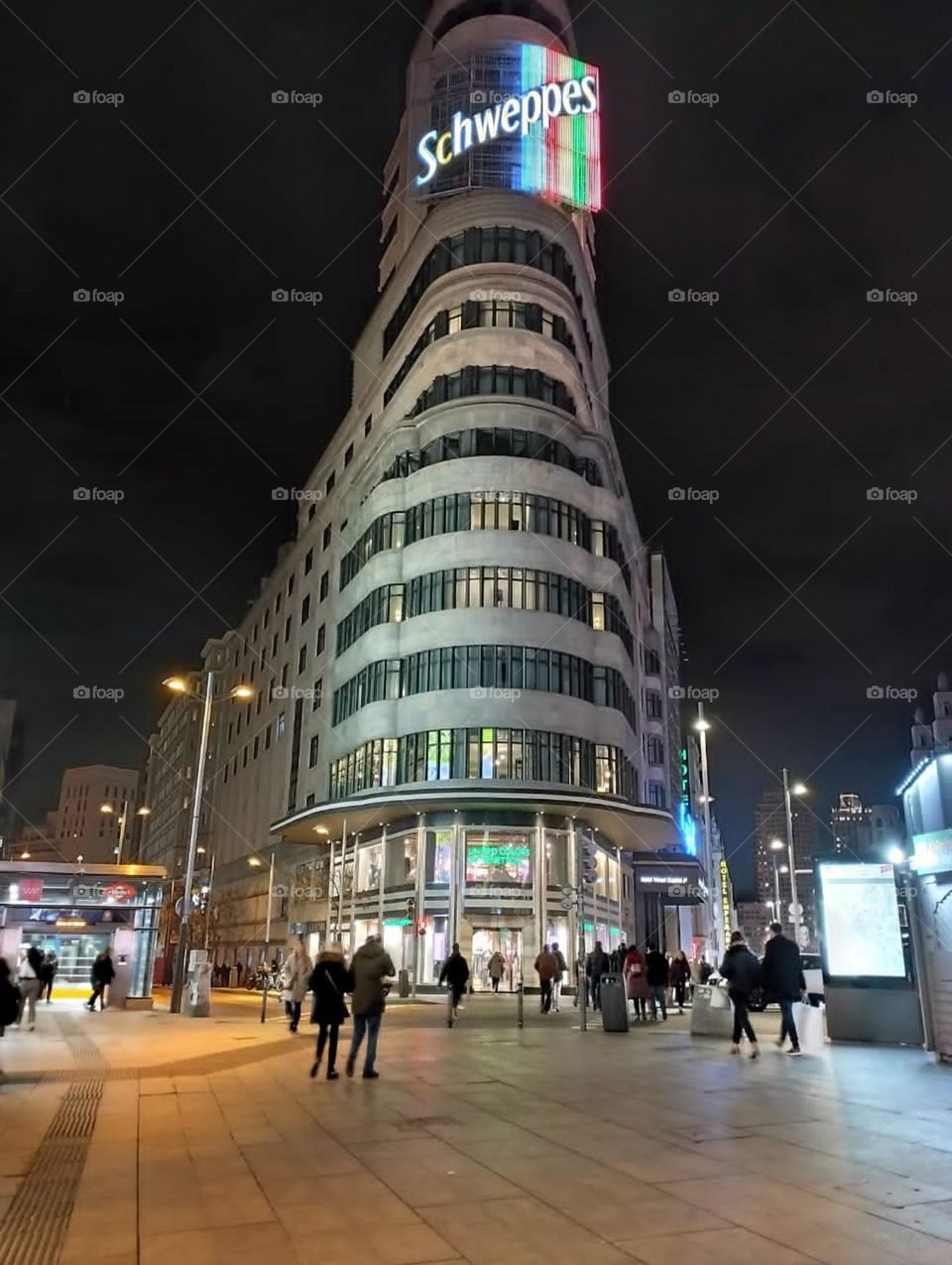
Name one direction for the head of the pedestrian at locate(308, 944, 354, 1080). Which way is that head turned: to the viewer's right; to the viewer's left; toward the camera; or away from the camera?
away from the camera

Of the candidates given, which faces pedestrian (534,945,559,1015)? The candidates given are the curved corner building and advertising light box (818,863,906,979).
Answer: the curved corner building

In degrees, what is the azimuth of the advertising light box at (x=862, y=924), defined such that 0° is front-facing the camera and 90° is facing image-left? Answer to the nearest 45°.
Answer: approximately 0°

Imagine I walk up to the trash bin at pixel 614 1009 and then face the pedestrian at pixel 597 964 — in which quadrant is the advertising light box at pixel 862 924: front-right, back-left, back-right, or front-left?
back-right

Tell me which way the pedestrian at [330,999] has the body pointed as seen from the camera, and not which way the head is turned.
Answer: away from the camera
